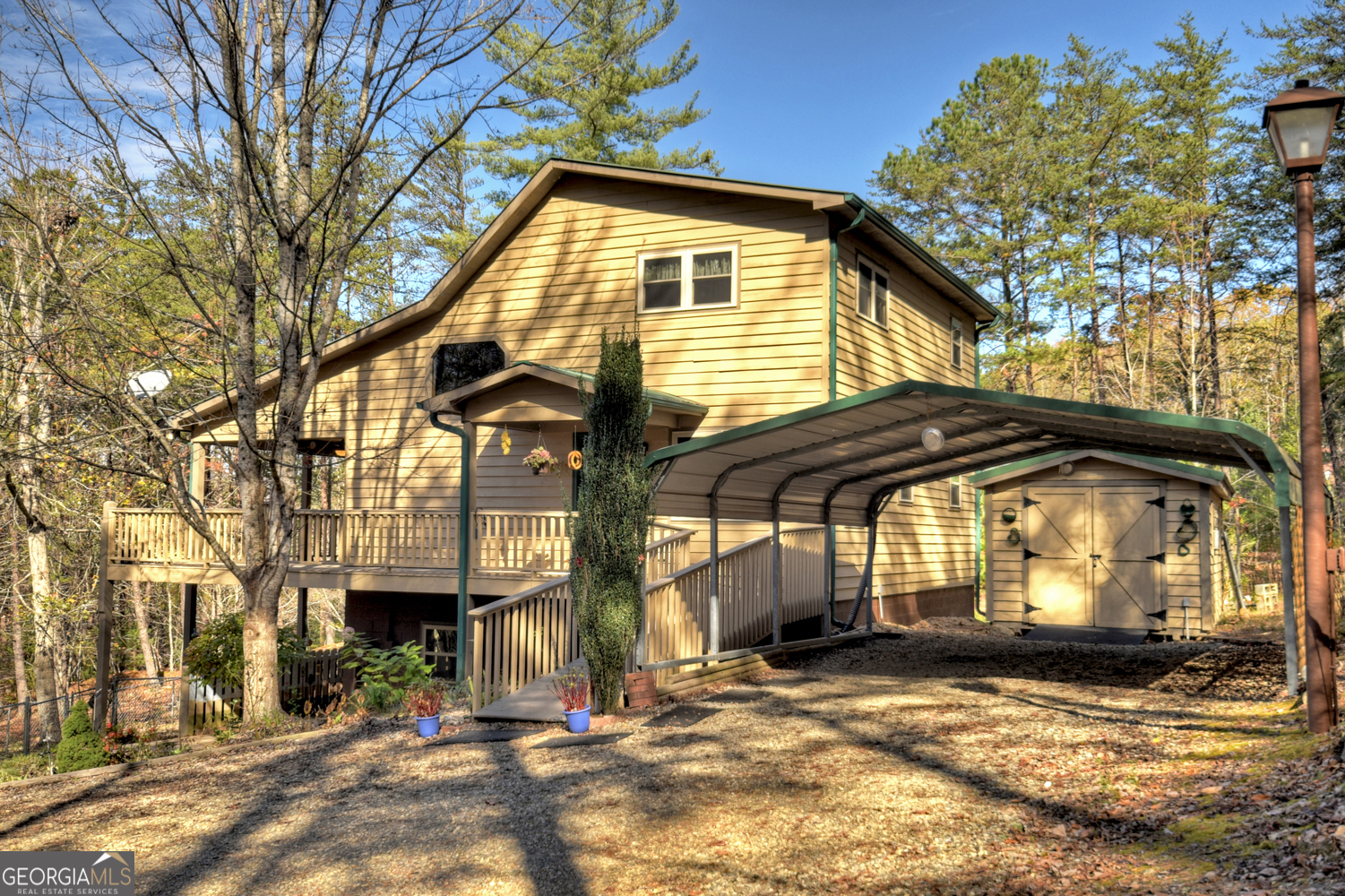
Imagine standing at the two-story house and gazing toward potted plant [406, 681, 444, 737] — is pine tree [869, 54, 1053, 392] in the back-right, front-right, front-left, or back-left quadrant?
back-left

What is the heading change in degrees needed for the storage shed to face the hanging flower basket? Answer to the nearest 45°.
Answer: approximately 45° to its right

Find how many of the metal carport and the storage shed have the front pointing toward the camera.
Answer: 2

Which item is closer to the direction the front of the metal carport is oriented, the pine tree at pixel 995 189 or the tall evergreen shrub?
the tall evergreen shrub

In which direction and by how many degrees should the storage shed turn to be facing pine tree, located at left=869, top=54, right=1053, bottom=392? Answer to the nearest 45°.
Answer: approximately 180°

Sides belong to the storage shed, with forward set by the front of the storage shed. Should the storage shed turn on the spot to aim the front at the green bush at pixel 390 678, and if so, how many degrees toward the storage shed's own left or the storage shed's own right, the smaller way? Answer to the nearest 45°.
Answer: approximately 45° to the storage shed's own right

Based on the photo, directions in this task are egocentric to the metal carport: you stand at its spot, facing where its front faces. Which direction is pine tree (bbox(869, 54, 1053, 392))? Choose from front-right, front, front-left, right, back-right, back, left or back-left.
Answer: back

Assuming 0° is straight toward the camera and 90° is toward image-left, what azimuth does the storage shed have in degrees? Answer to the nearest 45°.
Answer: approximately 0°

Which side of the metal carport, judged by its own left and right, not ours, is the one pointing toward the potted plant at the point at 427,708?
front

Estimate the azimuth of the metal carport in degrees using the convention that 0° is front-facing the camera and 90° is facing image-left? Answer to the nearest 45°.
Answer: approximately 0°

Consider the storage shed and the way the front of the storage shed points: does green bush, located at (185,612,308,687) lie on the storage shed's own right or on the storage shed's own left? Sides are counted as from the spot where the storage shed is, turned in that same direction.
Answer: on the storage shed's own right

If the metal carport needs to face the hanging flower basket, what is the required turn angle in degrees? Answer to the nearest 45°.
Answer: approximately 135° to its right
